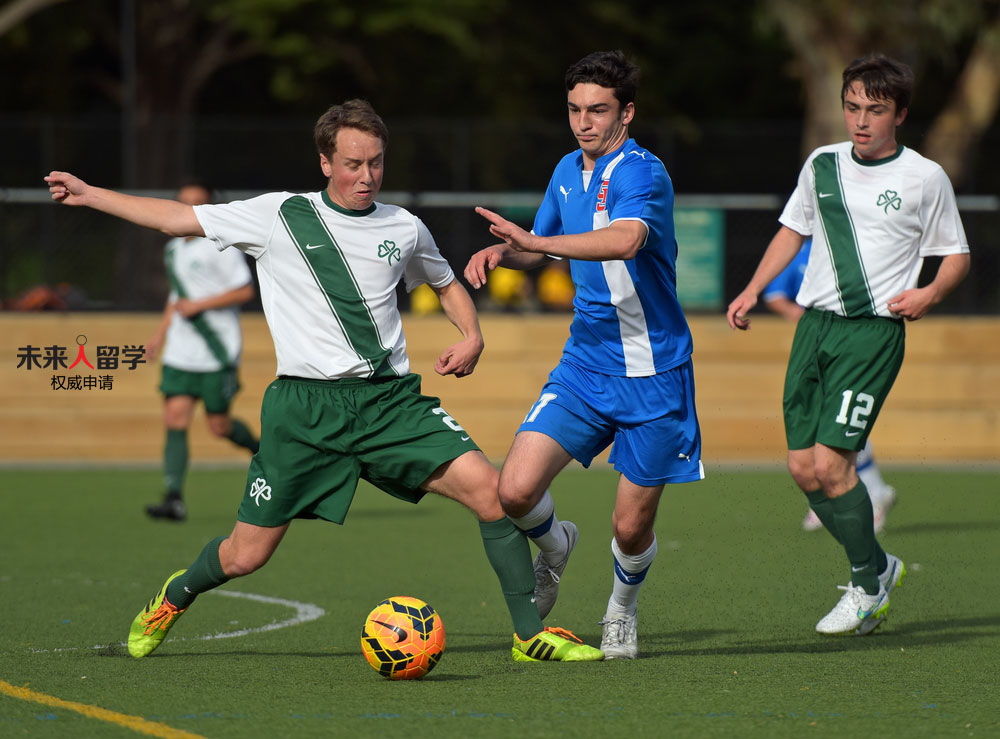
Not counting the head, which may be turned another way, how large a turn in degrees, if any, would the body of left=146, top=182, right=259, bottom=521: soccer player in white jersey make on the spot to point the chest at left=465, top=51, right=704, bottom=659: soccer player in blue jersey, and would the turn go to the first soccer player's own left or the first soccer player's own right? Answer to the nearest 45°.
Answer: approximately 45° to the first soccer player's own left

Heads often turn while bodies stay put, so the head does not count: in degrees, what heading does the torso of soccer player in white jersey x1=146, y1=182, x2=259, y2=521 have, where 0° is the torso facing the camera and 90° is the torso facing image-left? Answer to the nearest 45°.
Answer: approximately 45°

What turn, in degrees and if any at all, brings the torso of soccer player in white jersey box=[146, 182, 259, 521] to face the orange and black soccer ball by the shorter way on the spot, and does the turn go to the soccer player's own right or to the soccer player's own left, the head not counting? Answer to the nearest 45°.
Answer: approximately 45° to the soccer player's own left

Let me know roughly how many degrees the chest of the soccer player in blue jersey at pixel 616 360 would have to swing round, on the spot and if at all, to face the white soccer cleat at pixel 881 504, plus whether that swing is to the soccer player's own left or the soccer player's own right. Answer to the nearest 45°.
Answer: approximately 180°

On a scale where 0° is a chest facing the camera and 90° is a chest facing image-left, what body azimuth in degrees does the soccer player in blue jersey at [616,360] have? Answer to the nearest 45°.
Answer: approximately 45°
